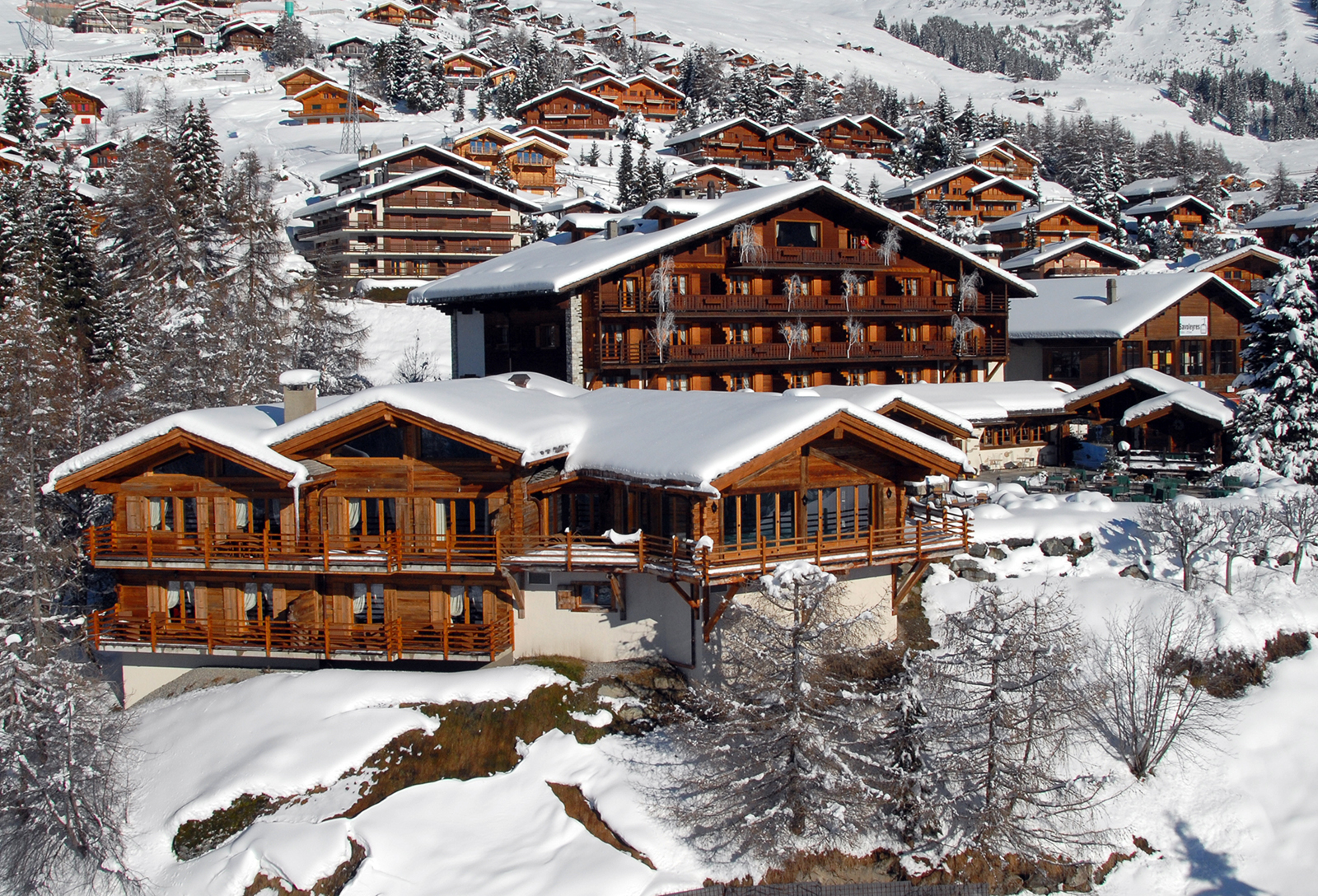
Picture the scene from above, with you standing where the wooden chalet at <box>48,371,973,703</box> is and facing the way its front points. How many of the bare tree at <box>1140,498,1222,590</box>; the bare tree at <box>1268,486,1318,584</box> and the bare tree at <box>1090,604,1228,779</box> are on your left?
3

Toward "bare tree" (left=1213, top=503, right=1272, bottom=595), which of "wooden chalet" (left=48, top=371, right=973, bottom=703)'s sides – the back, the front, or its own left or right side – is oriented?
left

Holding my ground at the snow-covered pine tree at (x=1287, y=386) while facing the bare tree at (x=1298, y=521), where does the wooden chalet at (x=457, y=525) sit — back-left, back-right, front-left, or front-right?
front-right

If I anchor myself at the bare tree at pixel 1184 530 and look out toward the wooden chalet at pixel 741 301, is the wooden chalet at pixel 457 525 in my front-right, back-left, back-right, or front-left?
front-left

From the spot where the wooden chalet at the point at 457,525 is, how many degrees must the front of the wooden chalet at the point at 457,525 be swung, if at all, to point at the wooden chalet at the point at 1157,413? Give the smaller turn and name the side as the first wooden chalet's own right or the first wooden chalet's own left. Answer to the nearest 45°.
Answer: approximately 135° to the first wooden chalet's own left

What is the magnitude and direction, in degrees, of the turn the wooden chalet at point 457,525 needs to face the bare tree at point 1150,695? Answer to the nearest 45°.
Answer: approximately 90° to its left

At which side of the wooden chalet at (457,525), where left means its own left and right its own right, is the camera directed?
front

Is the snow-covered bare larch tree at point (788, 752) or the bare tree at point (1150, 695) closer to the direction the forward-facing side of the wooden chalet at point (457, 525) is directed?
the snow-covered bare larch tree

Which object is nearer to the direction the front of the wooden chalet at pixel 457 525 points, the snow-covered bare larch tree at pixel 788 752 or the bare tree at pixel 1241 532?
the snow-covered bare larch tree

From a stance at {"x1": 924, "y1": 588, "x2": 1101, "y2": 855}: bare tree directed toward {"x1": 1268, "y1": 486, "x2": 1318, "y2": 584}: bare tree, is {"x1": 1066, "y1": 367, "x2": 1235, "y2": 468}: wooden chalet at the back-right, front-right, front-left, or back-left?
front-left

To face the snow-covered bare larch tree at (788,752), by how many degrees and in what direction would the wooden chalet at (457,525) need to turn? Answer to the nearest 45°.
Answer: approximately 45° to its left

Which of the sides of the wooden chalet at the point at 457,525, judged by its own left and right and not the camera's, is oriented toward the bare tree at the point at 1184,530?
left

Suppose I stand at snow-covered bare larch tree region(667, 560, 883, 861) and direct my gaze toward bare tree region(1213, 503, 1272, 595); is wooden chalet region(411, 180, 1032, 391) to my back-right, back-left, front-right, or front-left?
front-left

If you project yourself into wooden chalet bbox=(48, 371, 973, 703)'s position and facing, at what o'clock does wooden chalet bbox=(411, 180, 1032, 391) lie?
wooden chalet bbox=(411, 180, 1032, 391) is roughly at 7 o'clock from wooden chalet bbox=(48, 371, 973, 703).
